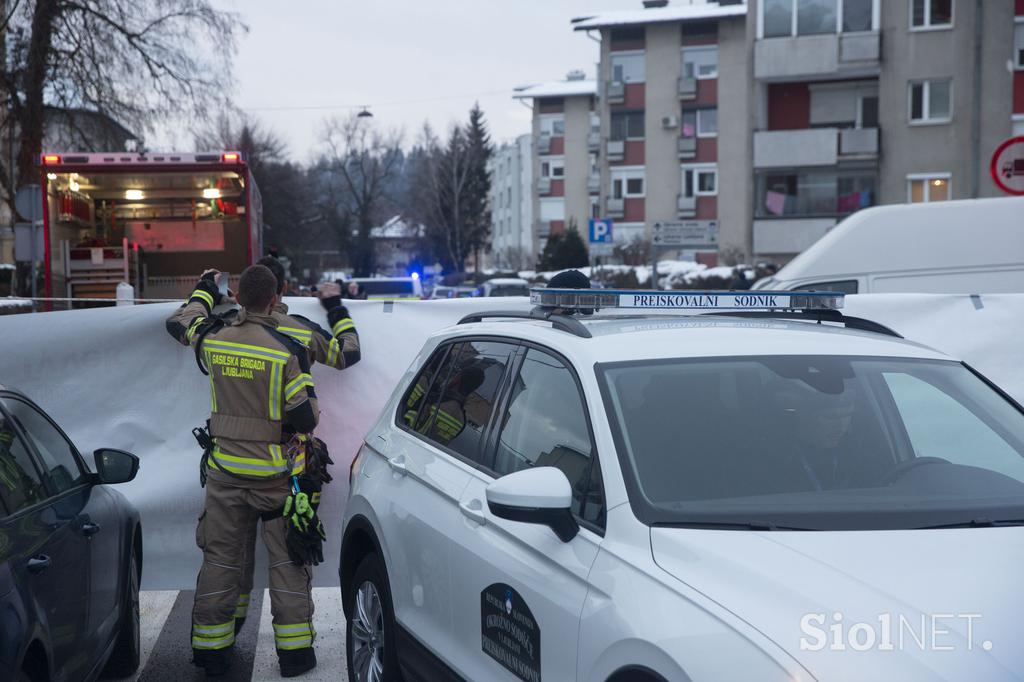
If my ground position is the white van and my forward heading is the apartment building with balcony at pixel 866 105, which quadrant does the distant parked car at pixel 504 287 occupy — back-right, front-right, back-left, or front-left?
front-left

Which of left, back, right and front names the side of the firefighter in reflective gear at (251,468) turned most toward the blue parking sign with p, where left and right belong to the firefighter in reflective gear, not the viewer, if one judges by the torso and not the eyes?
front

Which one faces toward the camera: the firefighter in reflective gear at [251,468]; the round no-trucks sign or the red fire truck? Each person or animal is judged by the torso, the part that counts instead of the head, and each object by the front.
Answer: the round no-trucks sign

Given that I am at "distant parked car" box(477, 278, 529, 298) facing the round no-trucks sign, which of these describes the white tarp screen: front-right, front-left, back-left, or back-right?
front-right

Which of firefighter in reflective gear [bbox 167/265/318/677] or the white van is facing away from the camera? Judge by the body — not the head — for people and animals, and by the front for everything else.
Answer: the firefighter in reflective gear

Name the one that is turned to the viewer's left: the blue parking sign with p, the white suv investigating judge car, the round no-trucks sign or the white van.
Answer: the white van

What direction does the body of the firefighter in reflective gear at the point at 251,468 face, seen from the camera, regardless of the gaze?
away from the camera

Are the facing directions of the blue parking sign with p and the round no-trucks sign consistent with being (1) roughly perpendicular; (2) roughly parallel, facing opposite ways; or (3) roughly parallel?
roughly parallel

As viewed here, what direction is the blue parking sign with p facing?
toward the camera

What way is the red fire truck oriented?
away from the camera

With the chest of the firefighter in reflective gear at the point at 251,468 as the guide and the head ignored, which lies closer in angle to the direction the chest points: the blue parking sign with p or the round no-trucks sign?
the blue parking sign with p

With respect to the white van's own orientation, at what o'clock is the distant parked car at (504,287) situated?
The distant parked car is roughly at 2 o'clock from the white van.

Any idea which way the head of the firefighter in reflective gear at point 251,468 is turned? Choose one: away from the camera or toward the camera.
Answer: away from the camera

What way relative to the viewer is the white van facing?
to the viewer's left

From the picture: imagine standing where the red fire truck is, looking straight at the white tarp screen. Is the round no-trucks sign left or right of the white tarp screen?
left

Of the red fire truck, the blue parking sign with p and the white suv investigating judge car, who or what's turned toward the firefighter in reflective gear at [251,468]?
the blue parking sign with p

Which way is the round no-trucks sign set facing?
toward the camera

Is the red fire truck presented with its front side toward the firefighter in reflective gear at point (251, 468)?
no

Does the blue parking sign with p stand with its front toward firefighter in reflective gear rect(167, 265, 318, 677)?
yes

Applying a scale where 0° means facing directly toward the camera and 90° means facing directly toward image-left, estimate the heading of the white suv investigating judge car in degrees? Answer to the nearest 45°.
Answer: approximately 315°

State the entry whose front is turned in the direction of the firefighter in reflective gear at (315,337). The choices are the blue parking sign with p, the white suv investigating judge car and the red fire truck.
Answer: the blue parking sign with p

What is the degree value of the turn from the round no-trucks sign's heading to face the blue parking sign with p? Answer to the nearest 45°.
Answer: approximately 135° to its right
